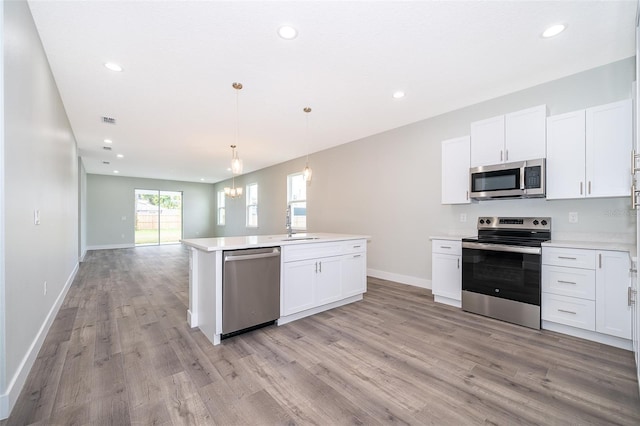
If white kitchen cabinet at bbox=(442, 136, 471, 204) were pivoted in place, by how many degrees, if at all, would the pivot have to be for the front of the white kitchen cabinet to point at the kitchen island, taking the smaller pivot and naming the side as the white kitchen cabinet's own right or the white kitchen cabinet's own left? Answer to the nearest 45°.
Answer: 0° — it already faces it

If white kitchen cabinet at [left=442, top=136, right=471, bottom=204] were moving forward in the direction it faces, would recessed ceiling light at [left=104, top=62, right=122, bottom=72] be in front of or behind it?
in front

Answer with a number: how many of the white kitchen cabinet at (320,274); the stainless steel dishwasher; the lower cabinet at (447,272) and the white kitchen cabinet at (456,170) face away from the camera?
0

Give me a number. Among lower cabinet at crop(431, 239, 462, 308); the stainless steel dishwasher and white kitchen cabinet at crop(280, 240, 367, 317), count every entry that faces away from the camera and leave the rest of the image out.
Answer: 0

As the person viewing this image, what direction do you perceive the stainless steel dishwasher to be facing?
facing the viewer and to the right of the viewer

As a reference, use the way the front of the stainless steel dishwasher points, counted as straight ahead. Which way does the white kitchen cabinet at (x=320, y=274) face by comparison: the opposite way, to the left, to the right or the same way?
the same way

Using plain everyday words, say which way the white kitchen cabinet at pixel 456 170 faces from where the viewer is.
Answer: facing the viewer and to the left of the viewer

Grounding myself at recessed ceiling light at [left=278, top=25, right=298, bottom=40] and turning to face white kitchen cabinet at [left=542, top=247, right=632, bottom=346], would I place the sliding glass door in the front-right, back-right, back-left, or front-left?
back-left

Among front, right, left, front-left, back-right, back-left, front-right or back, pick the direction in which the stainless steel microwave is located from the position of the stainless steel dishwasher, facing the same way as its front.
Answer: front-left

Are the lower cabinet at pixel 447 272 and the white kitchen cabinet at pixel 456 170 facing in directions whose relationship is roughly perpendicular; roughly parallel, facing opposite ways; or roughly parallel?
roughly parallel

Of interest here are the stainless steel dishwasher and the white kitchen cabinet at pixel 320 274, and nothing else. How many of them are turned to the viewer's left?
0
